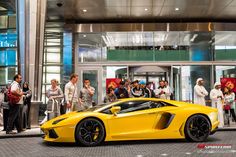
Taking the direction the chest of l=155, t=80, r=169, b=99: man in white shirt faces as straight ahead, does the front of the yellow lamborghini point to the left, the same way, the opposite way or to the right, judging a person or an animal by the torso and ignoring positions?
to the right

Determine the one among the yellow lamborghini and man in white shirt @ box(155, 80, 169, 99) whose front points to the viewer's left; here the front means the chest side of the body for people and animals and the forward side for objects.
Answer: the yellow lamborghini

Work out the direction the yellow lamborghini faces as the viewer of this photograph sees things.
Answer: facing to the left of the viewer

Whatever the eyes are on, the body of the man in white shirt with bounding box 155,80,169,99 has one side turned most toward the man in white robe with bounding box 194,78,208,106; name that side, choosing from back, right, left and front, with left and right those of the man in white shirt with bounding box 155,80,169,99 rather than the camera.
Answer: left

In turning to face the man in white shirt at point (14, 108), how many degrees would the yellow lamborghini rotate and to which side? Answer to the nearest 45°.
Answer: approximately 45° to its right

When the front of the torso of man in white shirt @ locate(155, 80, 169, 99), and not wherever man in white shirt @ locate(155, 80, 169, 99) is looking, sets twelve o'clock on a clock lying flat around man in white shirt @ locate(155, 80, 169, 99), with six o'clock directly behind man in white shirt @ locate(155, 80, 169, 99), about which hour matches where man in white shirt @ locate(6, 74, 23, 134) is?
man in white shirt @ locate(6, 74, 23, 134) is roughly at 2 o'clock from man in white shirt @ locate(155, 80, 169, 99).

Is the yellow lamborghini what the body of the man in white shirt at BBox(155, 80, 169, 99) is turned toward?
yes

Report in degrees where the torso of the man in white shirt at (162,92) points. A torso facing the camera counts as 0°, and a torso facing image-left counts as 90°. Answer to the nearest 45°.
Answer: approximately 0°

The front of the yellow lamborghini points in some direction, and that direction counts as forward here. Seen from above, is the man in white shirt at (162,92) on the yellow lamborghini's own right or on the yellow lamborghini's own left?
on the yellow lamborghini's own right

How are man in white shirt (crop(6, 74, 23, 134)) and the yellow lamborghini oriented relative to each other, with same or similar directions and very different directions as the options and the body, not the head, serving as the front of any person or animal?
very different directions

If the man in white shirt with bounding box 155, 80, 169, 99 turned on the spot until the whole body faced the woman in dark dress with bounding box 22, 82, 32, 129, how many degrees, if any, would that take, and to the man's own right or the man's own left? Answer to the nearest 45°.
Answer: approximately 45° to the man's own right
